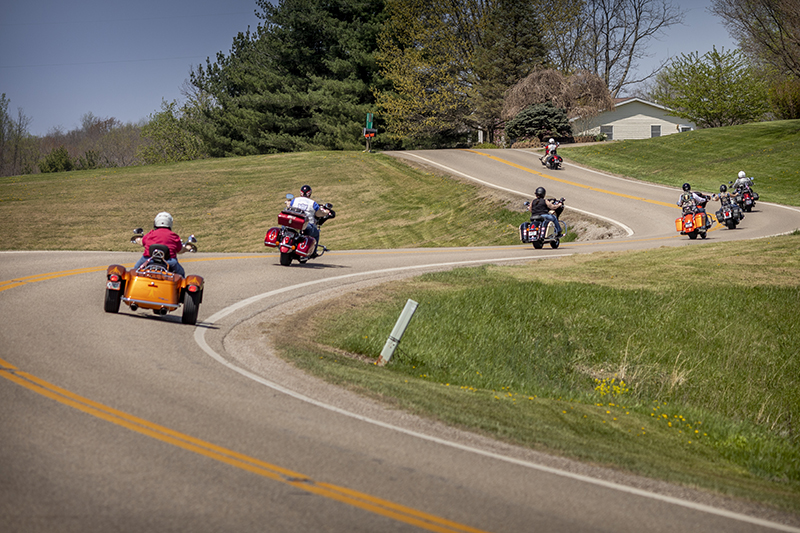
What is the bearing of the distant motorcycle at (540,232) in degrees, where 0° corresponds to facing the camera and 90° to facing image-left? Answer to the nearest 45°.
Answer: approximately 225°

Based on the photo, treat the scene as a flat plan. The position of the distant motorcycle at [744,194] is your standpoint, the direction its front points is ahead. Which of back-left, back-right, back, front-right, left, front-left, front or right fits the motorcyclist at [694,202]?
back

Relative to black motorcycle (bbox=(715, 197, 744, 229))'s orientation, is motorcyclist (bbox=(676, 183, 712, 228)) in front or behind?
behind

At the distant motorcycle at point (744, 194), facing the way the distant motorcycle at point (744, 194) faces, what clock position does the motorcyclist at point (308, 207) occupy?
The motorcyclist is roughly at 7 o'clock from the distant motorcycle.

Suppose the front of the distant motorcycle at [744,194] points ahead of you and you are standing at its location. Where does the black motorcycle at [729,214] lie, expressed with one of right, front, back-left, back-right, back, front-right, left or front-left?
back

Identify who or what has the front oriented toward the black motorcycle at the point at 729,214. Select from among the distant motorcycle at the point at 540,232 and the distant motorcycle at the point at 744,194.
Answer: the distant motorcycle at the point at 540,232

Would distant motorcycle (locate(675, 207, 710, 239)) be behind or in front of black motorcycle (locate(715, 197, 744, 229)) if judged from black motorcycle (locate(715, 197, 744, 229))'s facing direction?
behind

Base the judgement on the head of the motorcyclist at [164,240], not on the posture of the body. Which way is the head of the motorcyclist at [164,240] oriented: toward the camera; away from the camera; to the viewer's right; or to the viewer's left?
away from the camera

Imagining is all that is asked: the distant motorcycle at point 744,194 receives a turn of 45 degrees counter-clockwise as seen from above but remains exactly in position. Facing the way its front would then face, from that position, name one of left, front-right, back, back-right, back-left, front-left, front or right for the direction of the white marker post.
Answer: back-left

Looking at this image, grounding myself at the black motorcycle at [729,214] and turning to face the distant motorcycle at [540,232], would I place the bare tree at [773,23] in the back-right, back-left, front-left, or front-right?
back-right

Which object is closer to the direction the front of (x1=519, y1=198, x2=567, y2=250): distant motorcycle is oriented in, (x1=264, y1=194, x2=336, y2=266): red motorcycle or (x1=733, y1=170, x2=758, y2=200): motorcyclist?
the motorcyclist

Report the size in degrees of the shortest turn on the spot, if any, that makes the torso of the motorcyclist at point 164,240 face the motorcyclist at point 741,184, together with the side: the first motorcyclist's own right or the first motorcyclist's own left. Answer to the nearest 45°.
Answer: approximately 45° to the first motorcyclist's own right

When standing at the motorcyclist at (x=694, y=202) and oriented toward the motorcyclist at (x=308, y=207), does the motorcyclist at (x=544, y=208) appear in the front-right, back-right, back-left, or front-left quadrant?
front-right

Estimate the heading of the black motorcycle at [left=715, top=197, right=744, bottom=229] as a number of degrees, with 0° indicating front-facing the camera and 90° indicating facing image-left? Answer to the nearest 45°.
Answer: approximately 180°

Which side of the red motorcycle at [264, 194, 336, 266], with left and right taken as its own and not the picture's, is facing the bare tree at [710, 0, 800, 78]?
front

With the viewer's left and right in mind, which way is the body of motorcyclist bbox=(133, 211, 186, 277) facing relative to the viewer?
facing away from the viewer

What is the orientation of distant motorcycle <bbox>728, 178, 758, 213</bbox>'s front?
away from the camera
